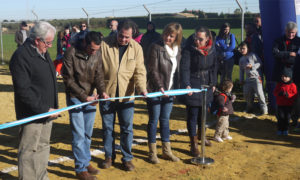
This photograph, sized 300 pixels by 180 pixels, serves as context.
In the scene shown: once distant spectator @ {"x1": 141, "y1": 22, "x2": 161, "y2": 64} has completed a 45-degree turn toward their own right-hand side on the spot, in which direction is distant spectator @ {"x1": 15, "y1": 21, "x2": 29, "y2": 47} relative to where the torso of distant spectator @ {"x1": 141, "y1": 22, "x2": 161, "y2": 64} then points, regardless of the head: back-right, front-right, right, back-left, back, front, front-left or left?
right

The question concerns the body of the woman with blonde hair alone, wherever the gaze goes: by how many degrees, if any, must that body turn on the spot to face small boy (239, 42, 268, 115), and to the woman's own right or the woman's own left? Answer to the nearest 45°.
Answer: approximately 90° to the woman's own left

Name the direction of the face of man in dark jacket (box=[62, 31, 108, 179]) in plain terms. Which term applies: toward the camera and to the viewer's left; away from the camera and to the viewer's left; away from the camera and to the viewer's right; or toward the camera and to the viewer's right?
toward the camera and to the viewer's right

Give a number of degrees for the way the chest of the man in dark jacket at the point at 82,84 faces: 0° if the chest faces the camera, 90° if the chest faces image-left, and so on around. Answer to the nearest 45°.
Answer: approximately 315°

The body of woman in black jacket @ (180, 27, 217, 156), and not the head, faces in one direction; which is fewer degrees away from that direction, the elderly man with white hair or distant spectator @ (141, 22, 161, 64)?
the elderly man with white hair

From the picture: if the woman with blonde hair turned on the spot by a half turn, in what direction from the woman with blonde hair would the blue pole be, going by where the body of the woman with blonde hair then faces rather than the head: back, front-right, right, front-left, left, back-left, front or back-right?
right

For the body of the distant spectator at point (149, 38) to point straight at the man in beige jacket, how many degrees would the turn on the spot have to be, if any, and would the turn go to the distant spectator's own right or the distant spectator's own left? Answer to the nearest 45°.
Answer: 0° — they already face them

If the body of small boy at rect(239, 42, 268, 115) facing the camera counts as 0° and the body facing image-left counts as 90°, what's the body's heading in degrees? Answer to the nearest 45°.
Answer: approximately 45°

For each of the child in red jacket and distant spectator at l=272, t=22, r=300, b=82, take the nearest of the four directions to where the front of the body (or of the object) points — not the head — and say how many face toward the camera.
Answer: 2
